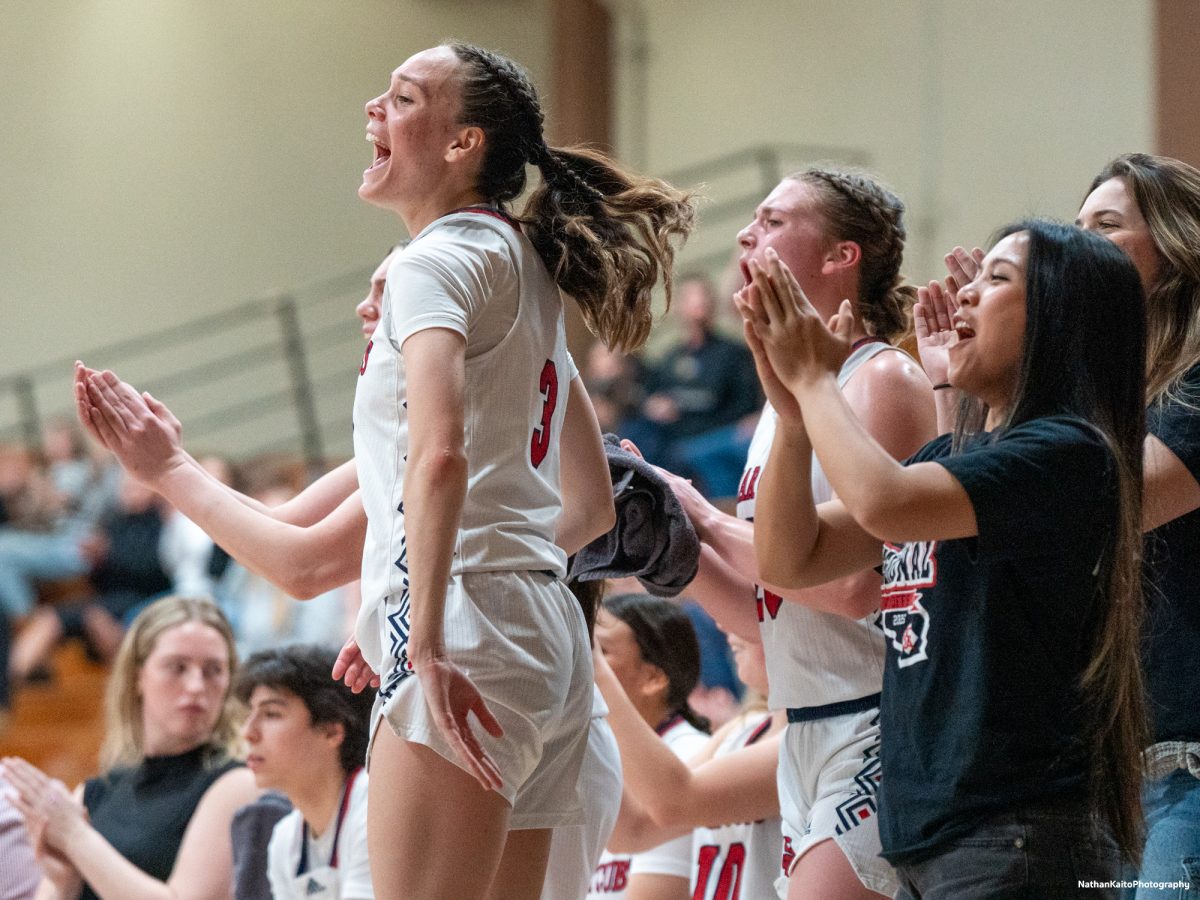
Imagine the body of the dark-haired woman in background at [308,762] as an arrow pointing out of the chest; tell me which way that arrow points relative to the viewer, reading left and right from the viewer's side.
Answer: facing the viewer and to the left of the viewer

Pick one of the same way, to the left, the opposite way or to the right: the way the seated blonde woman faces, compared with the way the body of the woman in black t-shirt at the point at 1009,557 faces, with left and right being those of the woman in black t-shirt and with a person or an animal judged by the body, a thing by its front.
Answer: to the left

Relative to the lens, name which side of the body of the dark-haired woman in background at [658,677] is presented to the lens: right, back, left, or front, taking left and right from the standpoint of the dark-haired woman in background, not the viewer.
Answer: left

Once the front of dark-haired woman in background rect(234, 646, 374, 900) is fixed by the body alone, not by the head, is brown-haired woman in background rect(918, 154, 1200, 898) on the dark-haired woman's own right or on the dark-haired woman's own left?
on the dark-haired woman's own left

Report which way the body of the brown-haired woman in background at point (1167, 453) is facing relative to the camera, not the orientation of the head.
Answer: to the viewer's left

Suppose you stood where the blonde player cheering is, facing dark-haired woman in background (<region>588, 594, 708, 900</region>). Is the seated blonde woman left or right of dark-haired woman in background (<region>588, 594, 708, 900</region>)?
left

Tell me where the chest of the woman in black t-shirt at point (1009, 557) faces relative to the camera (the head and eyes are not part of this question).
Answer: to the viewer's left

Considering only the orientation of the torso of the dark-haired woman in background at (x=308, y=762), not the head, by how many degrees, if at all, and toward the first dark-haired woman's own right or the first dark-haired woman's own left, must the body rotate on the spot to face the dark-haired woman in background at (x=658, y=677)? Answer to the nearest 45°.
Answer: approximately 135° to the first dark-haired woman's own left

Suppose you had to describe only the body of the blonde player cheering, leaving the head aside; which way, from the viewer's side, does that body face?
to the viewer's left
